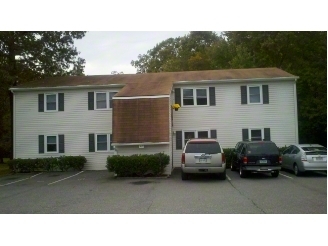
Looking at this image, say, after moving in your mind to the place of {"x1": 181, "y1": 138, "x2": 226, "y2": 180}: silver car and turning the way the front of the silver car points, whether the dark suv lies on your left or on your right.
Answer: on your right

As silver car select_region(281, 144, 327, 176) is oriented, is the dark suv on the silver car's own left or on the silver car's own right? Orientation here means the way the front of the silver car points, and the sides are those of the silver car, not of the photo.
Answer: on the silver car's own left

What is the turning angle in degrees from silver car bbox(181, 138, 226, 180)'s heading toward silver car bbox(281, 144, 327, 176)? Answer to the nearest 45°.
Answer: approximately 90° to its right

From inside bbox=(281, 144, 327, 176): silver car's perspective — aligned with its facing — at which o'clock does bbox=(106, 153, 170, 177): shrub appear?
The shrub is roughly at 10 o'clock from the silver car.

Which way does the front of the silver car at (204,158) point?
away from the camera

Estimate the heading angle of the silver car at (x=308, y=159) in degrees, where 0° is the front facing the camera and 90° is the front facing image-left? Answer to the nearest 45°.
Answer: approximately 135°
